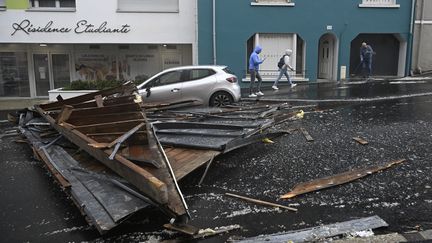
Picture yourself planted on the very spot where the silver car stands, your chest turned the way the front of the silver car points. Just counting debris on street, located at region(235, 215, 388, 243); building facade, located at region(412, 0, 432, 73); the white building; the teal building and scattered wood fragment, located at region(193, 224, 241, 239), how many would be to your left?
2

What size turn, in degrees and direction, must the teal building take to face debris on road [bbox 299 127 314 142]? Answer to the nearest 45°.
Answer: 0° — it already faces it

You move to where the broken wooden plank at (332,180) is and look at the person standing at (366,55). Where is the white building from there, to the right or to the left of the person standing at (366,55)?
left

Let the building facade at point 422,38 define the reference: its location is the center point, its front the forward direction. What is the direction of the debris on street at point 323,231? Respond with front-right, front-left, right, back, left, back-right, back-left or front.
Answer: front

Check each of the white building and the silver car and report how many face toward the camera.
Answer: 1

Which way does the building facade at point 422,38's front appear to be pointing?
toward the camera

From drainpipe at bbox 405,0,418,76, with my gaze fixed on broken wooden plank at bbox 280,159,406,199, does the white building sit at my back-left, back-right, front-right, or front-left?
front-right

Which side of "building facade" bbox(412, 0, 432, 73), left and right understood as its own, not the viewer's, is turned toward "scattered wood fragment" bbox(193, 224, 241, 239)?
front

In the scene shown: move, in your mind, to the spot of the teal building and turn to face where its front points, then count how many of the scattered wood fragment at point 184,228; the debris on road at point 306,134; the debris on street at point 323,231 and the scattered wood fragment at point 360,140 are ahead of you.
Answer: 4

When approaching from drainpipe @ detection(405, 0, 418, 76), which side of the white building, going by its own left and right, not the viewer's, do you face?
left

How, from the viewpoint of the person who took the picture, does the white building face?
facing the viewer

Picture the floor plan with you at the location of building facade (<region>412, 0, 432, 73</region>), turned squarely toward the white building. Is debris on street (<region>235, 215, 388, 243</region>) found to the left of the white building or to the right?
left

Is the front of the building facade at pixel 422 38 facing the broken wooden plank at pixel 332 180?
yes

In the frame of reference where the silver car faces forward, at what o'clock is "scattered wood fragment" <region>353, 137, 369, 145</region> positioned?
The scattered wood fragment is roughly at 8 o'clock from the silver car.

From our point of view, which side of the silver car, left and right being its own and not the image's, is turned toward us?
left

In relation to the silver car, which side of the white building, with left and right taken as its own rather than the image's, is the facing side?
front

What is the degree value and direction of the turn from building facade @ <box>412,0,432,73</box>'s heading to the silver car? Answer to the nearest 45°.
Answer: approximately 45° to its right
